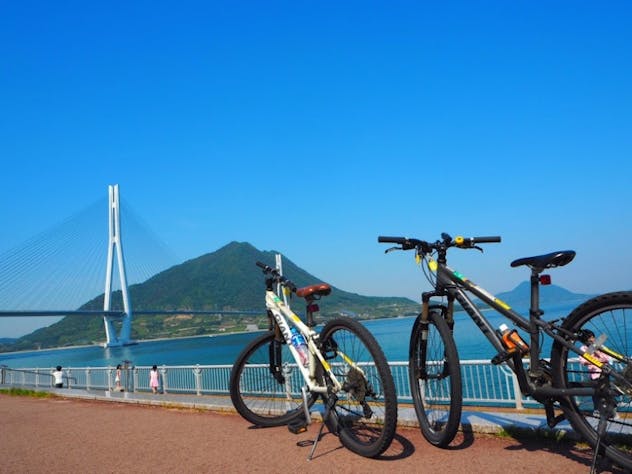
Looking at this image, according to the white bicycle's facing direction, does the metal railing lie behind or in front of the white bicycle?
in front

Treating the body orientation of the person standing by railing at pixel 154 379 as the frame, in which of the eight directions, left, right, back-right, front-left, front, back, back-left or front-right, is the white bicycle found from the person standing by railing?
back

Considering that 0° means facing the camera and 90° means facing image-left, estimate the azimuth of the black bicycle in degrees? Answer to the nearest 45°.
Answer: approximately 135°

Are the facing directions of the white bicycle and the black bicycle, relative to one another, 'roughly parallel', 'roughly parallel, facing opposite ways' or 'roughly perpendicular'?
roughly parallel

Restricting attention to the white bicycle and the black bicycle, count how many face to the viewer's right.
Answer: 0

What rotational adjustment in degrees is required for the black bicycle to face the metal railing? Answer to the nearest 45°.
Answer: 0° — it already faces it

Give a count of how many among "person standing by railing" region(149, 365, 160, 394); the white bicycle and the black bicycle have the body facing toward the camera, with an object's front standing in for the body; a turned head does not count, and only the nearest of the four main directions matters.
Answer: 0

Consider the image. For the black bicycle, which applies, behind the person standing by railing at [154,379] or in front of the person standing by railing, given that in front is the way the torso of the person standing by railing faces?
behind

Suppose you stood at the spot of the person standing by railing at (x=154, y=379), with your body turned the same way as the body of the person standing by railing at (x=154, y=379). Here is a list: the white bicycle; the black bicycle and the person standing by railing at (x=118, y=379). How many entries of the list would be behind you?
2

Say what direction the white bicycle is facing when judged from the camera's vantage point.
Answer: facing away from the viewer and to the left of the viewer

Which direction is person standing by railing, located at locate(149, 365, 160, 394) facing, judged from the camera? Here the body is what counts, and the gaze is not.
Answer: away from the camera

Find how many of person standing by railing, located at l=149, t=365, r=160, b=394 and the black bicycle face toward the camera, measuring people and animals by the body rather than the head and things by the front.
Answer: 0

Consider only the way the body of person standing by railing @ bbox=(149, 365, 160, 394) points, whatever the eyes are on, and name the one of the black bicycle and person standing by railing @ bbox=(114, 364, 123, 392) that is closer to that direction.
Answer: the person standing by railing

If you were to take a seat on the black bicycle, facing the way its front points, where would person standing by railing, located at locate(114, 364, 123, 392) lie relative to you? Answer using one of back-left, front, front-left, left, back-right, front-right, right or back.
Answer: front

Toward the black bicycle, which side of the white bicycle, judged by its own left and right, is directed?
back
